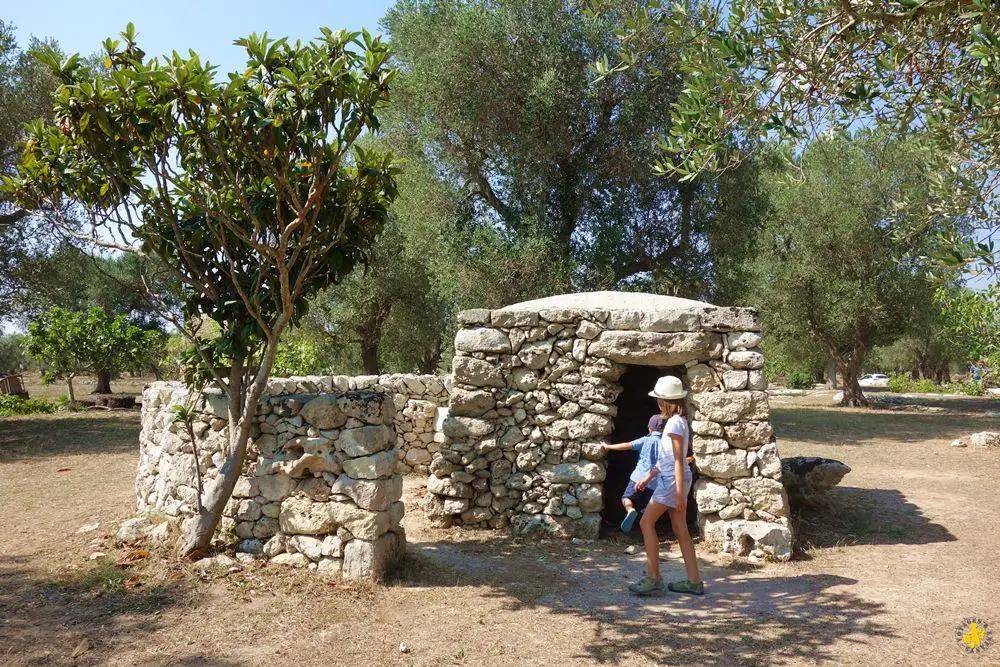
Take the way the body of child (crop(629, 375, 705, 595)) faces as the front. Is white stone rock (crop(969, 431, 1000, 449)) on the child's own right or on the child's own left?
on the child's own right

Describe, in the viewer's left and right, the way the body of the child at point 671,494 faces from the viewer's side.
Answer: facing to the left of the viewer

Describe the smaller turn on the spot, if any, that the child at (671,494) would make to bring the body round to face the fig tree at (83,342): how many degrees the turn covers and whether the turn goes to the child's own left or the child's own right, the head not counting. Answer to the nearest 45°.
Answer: approximately 45° to the child's own right

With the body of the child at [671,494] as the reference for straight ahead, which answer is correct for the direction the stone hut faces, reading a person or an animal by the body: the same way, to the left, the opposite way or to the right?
to the left

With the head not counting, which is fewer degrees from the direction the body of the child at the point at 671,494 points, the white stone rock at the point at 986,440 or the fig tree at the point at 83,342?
the fig tree

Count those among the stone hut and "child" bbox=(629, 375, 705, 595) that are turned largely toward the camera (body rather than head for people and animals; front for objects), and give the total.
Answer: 1

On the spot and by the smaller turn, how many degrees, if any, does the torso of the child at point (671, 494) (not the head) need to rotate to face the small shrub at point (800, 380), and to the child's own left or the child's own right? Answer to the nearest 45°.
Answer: approximately 90° to the child's own right

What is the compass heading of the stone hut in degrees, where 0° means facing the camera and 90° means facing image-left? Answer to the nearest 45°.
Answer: approximately 0°

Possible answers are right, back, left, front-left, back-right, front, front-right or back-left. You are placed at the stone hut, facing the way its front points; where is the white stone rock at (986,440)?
back-left

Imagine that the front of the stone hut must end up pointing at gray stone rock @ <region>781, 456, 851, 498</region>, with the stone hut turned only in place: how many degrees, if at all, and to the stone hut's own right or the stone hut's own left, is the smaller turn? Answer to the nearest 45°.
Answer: approximately 135° to the stone hut's own left
